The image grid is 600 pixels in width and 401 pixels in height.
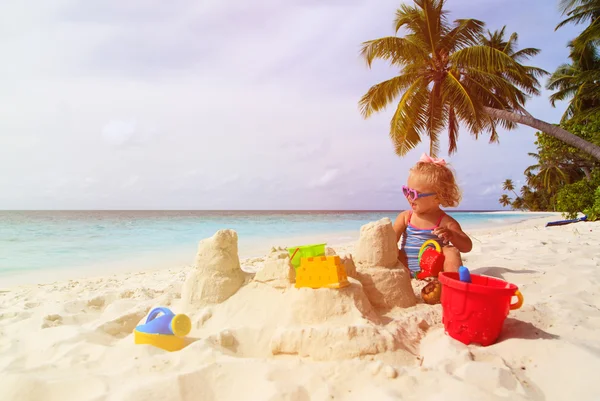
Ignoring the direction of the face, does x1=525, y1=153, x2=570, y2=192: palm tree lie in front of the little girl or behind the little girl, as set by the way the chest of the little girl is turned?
behind

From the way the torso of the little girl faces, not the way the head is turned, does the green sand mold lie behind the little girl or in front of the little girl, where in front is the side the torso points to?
in front

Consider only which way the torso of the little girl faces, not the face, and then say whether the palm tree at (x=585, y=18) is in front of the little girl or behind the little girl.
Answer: behind

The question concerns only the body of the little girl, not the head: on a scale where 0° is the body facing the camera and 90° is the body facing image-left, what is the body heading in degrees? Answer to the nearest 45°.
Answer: approximately 45°

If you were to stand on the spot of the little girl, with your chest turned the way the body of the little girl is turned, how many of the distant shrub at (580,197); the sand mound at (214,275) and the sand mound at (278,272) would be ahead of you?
2

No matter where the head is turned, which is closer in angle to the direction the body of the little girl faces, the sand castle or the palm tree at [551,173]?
the sand castle

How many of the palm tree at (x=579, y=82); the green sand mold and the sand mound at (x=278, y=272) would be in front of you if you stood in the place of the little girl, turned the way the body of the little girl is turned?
2

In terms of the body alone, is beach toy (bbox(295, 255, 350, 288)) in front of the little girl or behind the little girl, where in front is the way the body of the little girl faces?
in front

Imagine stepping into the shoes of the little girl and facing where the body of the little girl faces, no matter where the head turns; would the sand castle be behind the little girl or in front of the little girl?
in front
